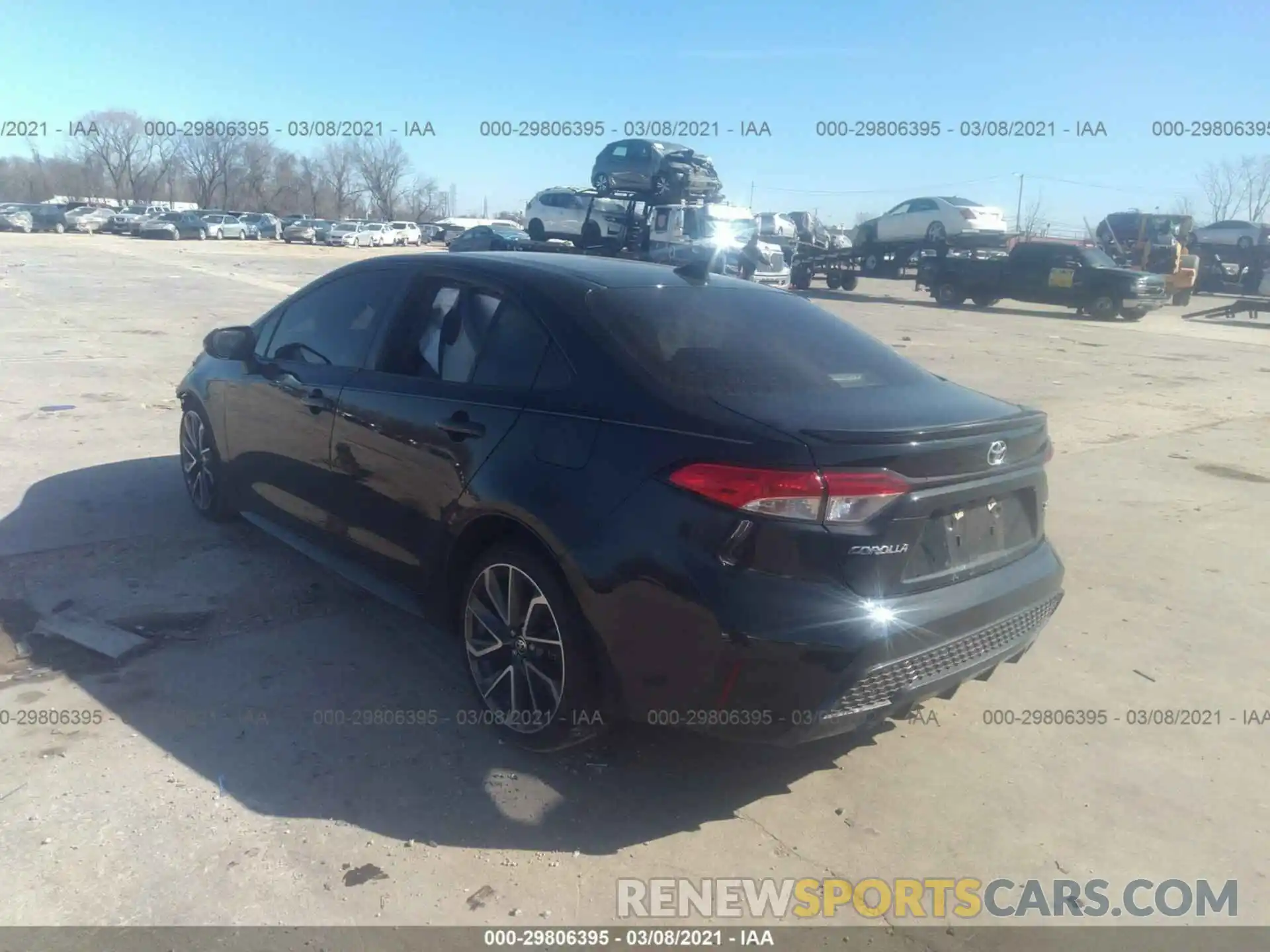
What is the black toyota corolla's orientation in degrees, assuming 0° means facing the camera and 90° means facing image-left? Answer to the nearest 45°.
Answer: approximately 135°

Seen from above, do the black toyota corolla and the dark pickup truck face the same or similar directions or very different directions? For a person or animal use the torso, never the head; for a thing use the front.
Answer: very different directions

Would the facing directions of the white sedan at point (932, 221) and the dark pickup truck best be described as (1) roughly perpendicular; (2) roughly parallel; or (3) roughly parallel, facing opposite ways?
roughly parallel, facing opposite ways

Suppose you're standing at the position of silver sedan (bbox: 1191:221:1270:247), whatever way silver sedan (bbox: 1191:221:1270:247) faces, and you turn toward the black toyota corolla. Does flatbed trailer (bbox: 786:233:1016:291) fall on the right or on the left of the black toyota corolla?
right

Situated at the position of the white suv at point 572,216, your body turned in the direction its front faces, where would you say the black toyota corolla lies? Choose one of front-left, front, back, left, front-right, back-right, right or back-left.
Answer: front-right

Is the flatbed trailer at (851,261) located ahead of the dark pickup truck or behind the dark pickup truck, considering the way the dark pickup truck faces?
behind

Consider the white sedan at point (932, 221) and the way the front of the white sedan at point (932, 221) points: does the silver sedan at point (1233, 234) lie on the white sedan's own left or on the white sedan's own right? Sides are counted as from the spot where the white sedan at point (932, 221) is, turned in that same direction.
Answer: on the white sedan's own right

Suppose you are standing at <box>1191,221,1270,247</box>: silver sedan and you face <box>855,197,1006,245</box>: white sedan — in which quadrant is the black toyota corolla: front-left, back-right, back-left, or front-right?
front-left

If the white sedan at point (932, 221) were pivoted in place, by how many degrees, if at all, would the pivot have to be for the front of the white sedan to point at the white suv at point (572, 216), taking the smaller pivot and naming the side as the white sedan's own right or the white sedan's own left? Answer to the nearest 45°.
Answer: approximately 45° to the white sedan's own left

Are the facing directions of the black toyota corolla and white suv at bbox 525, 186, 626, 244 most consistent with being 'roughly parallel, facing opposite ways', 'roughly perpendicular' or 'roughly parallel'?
roughly parallel, facing opposite ways

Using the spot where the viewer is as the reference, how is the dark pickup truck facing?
facing the viewer and to the right of the viewer

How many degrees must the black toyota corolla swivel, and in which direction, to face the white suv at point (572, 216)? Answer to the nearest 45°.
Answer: approximately 45° to its right

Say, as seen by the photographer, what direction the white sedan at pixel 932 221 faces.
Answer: facing away from the viewer and to the left of the viewer
